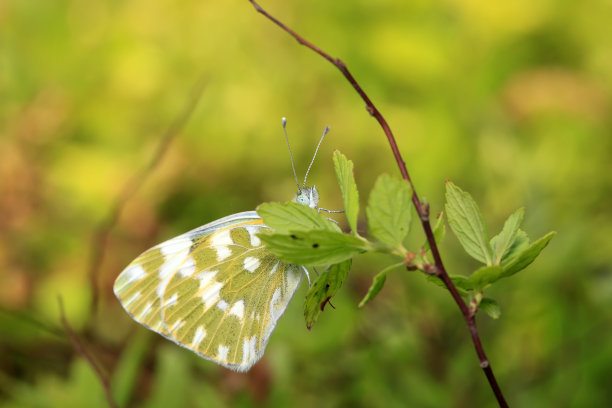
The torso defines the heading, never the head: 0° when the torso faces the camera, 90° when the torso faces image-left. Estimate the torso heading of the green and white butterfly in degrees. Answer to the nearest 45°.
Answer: approximately 270°
